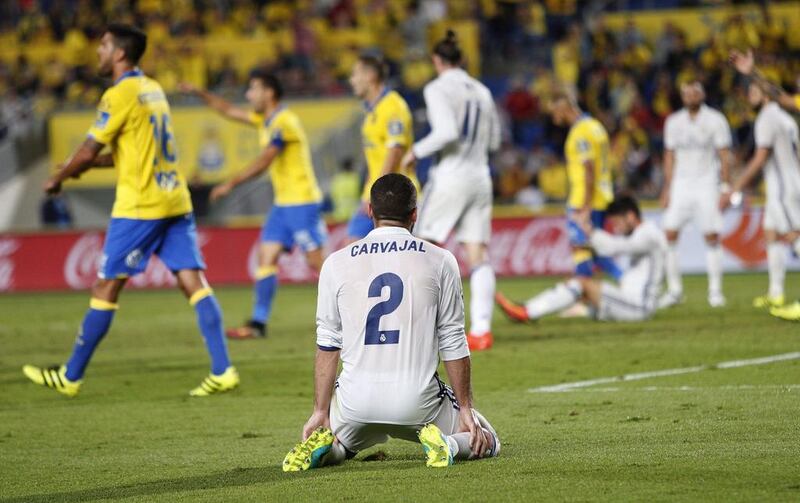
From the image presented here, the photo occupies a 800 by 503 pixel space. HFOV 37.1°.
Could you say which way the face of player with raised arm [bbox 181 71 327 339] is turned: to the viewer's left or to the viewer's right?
to the viewer's left

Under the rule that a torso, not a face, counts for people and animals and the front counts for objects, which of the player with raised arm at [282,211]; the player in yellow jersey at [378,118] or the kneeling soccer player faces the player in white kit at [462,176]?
the kneeling soccer player

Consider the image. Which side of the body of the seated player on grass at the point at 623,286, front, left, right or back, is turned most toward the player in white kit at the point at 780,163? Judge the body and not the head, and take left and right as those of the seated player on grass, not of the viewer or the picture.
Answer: back

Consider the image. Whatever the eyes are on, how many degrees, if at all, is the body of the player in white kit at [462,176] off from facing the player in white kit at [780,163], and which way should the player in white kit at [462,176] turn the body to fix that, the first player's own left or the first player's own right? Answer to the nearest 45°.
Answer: approximately 90° to the first player's own right

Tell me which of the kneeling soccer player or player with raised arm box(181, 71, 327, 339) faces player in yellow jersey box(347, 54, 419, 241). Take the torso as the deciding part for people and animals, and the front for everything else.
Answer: the kneeling soccer player

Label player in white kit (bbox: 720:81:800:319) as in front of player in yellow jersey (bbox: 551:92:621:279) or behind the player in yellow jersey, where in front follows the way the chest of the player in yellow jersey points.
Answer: behind

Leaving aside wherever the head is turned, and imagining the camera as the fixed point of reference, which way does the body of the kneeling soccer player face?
away from the camera

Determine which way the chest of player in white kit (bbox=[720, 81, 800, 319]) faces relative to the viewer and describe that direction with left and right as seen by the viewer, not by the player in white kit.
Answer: facing to the left of the viewer

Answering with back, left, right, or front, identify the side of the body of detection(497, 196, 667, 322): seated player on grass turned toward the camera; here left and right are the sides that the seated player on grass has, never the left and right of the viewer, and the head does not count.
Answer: left

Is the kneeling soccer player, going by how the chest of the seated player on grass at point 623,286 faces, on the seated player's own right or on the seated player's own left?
on the seated player's own left
